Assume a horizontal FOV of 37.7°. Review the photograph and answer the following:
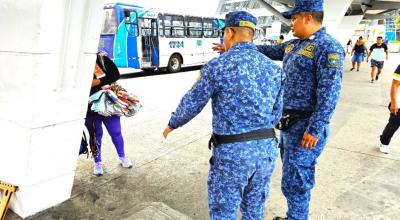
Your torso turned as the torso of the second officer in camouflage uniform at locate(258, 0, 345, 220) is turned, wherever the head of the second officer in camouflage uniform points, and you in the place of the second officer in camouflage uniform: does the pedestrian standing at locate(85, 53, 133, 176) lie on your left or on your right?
on your right

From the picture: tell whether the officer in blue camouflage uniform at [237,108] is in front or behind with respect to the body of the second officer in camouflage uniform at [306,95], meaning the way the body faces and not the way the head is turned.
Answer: in front

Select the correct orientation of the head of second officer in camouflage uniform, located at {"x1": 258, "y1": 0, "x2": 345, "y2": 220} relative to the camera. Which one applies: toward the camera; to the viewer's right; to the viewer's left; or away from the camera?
to the viewer's left

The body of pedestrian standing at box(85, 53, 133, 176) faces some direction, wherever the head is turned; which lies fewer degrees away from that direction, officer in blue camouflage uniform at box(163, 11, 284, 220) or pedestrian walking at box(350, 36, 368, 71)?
the officer in blue camouflage uniform

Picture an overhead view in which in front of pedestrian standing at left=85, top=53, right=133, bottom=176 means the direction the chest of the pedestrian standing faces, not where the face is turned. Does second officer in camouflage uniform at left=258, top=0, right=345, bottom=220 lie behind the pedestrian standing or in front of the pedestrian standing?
in front

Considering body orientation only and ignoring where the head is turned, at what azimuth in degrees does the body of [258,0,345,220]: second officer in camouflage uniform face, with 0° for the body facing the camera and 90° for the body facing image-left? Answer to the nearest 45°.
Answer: approximately 45°
